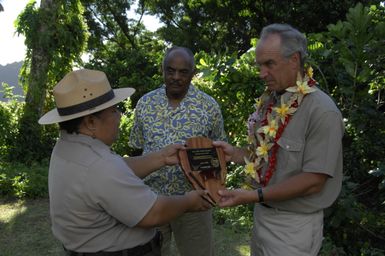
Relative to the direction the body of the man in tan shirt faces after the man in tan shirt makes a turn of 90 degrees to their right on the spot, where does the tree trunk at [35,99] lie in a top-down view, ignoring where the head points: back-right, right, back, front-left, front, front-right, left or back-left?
front

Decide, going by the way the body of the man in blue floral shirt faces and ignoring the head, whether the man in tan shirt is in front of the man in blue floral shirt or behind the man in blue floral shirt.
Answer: in front

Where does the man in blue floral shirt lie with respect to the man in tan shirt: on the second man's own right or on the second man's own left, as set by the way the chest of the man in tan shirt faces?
on the second man's own right

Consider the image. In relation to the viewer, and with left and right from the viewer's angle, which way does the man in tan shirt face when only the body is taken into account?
facing the viewer and to the left of the viewer

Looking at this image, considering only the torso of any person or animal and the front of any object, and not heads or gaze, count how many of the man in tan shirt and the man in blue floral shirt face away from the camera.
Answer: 0

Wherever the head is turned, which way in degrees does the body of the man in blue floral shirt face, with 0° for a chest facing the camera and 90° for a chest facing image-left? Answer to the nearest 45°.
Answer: approximately 0°

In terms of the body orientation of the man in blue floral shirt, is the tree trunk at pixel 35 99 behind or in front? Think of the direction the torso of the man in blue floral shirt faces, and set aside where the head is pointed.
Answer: behind
